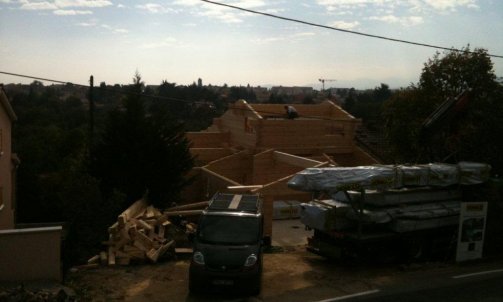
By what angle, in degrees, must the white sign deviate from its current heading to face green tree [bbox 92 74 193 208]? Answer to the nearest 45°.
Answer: approximately 90° to its right

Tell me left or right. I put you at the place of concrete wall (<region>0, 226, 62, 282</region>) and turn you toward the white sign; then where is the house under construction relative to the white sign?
left

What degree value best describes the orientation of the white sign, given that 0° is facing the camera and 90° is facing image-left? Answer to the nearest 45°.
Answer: approximately 0°

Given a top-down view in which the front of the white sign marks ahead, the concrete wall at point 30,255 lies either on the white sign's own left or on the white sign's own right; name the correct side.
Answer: on the white sign's own right

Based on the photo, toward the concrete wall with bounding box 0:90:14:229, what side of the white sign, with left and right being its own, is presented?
right

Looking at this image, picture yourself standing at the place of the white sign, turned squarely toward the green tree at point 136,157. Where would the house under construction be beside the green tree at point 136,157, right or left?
right

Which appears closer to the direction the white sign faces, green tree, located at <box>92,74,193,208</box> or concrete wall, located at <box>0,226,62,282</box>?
the concrete wall

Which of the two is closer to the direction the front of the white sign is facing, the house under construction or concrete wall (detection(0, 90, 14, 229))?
the concrete wall
